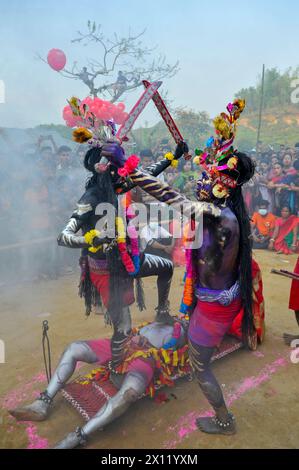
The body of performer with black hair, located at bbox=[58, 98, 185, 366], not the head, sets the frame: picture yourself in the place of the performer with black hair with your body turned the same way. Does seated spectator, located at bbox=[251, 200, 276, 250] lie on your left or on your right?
on your left

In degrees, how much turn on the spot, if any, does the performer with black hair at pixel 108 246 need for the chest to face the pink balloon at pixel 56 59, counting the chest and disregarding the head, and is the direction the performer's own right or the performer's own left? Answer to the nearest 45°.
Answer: approximately 90° to the performer's own left

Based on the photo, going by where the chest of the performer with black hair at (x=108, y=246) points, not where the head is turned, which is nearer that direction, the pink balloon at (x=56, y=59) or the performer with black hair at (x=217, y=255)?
the performer with black hair

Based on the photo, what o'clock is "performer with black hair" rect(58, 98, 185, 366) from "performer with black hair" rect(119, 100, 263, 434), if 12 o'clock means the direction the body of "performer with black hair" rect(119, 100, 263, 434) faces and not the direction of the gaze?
"performer with black hair" rect(58, 98, 185, 366) is roughly at 1 o'clock from "performer with black hair" rect(119, 100, 263, 434).

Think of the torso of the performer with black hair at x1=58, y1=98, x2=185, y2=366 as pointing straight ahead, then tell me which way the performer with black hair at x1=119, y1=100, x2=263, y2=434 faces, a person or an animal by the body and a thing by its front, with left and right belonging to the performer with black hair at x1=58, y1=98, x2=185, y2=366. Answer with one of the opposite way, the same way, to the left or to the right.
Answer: the opposite way

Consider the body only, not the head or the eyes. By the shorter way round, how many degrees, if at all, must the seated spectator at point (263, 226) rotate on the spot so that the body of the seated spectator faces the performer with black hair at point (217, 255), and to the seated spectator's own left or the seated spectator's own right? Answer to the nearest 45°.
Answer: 0° — they already face them

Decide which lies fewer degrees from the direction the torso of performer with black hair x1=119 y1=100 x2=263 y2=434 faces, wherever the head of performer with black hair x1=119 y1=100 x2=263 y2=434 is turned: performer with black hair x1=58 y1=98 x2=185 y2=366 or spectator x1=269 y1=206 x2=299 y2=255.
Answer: the performer with black hair

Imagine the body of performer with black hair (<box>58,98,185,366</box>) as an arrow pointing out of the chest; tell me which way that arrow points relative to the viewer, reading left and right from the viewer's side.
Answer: facing to the right of the viewer
